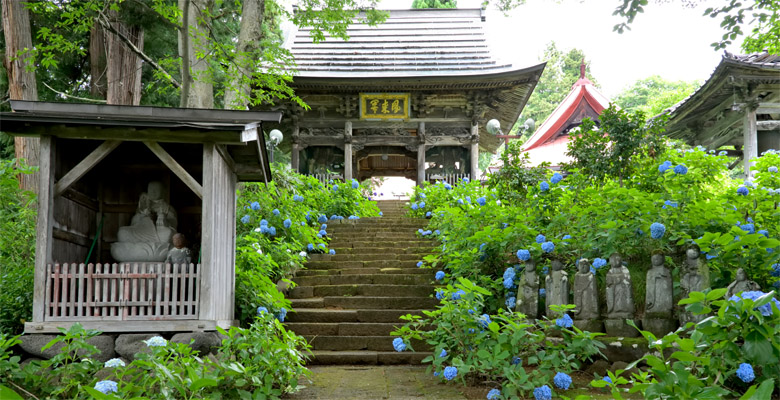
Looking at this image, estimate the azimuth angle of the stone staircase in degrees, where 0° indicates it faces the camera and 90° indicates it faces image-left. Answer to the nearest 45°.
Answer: approximately 0°

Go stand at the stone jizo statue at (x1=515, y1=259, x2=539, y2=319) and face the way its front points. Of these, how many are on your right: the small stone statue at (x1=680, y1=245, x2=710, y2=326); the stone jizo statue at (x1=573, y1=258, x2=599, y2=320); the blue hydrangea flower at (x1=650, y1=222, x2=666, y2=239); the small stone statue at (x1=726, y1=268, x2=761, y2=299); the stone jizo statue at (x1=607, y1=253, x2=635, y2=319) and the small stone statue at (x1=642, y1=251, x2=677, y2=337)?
0

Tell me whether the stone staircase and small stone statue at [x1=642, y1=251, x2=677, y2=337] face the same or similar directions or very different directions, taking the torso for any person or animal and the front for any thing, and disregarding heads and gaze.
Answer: same or similar directions

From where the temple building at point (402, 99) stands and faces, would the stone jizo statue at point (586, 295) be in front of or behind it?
in front

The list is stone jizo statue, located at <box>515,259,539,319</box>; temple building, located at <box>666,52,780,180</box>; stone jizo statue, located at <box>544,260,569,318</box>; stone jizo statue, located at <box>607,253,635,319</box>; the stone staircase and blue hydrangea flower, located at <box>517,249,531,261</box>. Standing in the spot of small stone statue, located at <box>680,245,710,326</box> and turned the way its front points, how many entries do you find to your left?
0

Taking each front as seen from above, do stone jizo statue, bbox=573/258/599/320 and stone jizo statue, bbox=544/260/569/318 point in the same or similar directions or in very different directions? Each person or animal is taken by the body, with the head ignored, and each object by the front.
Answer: same or similar directions

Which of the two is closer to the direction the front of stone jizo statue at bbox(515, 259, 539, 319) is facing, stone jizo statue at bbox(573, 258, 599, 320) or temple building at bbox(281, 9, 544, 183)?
the stone jizo statue

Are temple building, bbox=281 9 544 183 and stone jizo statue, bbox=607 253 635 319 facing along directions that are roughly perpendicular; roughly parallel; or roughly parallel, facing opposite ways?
roughly parallel

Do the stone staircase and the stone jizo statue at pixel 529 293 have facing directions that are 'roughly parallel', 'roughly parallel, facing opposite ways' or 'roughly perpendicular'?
roughly parallel

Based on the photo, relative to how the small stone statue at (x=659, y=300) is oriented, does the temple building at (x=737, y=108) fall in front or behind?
behind

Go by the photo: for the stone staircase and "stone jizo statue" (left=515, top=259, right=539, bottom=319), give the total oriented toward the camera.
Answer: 2

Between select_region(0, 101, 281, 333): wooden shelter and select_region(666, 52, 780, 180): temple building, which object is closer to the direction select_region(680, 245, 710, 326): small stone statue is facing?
the wooden shelter

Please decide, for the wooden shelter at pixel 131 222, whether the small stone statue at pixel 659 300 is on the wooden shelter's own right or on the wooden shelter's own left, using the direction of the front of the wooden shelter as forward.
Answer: on the wooden shelter's own left

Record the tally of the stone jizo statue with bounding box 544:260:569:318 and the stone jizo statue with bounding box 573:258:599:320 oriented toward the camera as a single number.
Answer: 2

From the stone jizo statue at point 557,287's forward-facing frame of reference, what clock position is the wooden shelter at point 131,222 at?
The wooden shelter is roughly at 2 o'clock from the stone jizo statue.

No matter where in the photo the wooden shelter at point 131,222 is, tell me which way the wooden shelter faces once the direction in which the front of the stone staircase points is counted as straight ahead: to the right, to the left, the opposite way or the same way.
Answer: the same way

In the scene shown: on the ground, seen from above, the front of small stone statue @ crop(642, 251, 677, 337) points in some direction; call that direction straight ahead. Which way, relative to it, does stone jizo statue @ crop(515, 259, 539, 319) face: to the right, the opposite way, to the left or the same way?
the same way

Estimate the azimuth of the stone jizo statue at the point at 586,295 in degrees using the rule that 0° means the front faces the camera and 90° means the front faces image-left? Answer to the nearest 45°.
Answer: approximately 0°

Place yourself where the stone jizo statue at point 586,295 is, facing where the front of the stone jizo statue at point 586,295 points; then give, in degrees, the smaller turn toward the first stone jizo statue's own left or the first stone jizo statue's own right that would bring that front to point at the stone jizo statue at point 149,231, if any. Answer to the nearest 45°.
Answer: approximately 90° to the first stone jizo statue's own right

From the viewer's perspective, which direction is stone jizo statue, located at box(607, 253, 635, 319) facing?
toward the camera

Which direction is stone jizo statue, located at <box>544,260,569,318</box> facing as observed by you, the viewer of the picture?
facing the viewer
